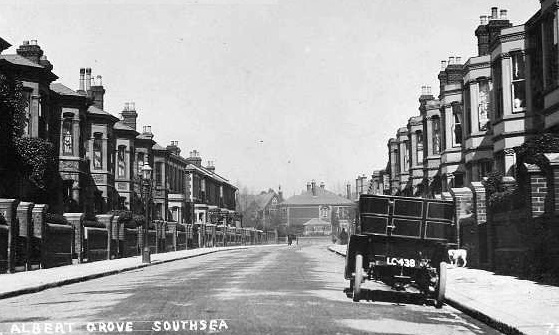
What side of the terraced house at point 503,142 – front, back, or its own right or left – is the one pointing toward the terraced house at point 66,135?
front

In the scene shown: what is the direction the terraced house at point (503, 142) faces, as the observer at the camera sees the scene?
facing to the left of the viewer
